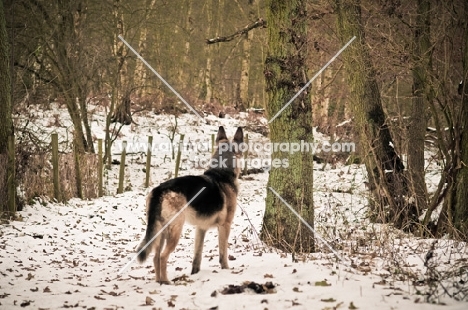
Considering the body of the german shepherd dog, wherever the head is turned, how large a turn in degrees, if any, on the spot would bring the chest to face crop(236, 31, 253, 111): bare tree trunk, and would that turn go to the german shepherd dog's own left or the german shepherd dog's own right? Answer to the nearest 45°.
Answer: approximately 45° to the german shepherd dog's own left

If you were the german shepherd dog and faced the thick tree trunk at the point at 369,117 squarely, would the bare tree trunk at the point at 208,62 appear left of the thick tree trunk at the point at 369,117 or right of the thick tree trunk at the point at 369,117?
left

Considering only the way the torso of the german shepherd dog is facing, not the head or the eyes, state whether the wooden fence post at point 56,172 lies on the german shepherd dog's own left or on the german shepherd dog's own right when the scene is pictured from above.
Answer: on the german shepherd dog's own left

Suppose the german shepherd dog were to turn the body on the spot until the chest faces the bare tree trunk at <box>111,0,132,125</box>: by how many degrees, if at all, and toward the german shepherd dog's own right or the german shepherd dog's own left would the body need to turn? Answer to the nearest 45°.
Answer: approximately 45° to the german shepherd dog's own left

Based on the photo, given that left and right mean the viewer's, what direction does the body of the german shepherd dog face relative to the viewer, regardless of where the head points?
facing away from the viewer and to the right of the viewer

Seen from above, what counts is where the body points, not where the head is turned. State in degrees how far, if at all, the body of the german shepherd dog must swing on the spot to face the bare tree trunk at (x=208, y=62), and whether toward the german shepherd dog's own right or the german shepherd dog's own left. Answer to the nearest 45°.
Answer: approximately 45° to the german shepherd dog's own left
